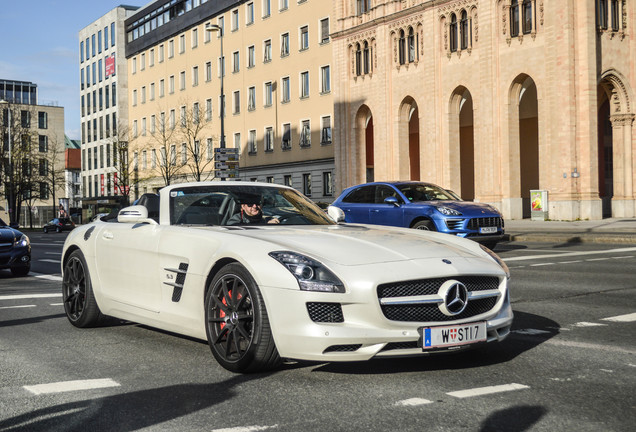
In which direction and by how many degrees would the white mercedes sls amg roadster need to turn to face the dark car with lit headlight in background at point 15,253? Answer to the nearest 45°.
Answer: approximately 180°

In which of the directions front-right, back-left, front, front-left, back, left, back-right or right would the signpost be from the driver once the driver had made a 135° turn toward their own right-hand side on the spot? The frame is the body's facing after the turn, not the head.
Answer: right

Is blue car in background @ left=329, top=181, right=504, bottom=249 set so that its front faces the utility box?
no

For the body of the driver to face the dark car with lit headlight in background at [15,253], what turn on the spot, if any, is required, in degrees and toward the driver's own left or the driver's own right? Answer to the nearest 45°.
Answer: approximately 180°

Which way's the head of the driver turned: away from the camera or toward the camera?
toward the camera

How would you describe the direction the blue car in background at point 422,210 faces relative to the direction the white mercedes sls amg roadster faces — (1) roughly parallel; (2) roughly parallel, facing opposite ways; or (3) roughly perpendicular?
roughly parallel

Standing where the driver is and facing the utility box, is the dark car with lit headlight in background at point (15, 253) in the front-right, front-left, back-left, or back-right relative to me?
front-left

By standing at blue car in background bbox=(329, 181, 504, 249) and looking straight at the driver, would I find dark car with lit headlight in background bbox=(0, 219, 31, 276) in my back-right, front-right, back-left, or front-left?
front-right

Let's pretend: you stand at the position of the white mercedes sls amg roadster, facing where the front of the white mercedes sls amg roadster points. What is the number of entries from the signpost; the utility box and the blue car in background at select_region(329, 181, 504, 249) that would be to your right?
0

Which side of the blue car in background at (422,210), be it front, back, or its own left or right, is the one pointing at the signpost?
back

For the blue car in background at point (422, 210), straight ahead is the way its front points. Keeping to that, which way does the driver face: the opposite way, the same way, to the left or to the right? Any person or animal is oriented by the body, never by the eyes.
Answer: the same way

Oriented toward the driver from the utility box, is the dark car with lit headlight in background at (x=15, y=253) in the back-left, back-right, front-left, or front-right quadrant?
front-right

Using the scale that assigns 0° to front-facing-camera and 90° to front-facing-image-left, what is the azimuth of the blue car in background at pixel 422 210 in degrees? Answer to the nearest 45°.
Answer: approximately 315°

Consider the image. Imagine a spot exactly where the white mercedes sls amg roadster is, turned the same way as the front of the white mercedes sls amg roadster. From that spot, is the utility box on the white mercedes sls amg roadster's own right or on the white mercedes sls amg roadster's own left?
on the white mercedes sls amg roadster's own left

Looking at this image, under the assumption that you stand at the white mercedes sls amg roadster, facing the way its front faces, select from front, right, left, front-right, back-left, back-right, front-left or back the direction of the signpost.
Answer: back-left

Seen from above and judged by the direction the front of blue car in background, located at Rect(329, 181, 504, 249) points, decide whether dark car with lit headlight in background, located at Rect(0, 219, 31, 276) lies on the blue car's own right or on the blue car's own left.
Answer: on the blue car's own right

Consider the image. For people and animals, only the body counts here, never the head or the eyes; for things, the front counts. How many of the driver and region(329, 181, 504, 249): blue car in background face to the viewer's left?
0

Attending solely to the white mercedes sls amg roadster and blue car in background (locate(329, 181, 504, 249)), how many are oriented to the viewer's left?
0
